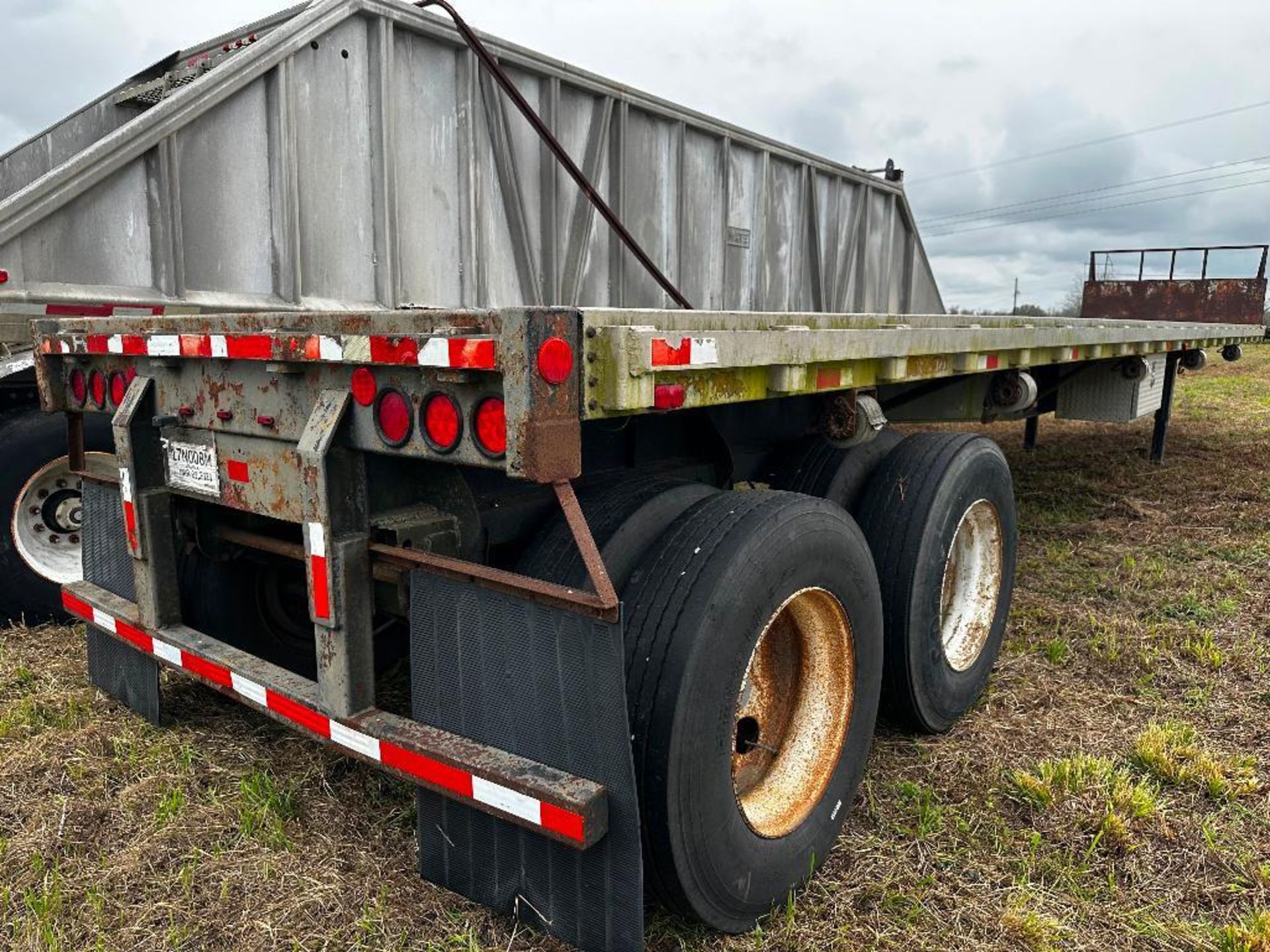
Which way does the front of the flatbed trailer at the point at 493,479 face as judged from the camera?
facing away from the viewer and to the right of the viewer

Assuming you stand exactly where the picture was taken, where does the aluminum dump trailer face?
facing away from the viewer and to the right of the viewer
